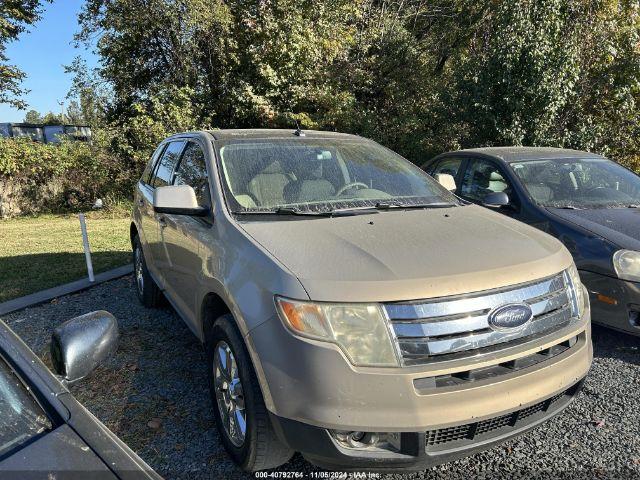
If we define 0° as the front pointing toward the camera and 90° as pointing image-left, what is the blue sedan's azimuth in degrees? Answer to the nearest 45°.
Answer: approximately 315°

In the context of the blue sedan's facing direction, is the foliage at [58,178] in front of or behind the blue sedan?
behind
